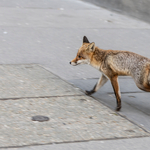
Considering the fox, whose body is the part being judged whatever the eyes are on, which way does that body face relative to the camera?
to the viewer's left

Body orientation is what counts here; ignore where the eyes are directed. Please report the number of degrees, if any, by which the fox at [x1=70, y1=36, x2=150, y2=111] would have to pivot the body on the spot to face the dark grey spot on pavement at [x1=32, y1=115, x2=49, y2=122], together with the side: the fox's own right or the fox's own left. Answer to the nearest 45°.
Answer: approximately 45° to the fox's own left
